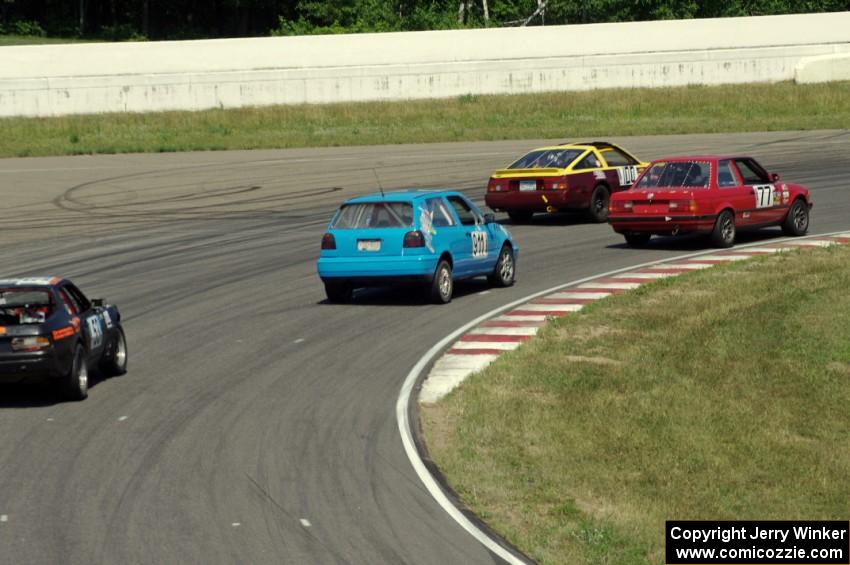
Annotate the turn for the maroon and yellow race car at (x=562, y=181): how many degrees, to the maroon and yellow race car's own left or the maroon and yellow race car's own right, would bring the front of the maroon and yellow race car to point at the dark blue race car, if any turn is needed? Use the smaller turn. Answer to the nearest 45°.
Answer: approximately 135° to the maroon and yellow race car's own right

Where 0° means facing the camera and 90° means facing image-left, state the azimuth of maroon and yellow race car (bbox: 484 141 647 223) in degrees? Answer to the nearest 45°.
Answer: approximately 225°

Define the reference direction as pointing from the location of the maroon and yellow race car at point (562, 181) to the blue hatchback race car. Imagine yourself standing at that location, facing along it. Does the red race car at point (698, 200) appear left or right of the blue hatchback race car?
left

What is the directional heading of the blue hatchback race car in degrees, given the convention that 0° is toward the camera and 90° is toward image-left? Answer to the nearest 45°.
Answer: approximately 225°

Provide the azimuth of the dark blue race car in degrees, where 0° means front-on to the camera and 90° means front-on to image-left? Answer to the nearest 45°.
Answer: approximately 225°

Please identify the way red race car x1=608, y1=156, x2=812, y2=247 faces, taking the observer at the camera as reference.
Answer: facing away from the viewer and to the right of the viewer

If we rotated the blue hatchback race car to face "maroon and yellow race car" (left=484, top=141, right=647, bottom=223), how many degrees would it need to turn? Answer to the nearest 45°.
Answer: approximately 45° to its left

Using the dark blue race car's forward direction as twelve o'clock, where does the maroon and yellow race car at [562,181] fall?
The maroon and yellow race car is roughly at 12 o'clock from the dark blue race car.
